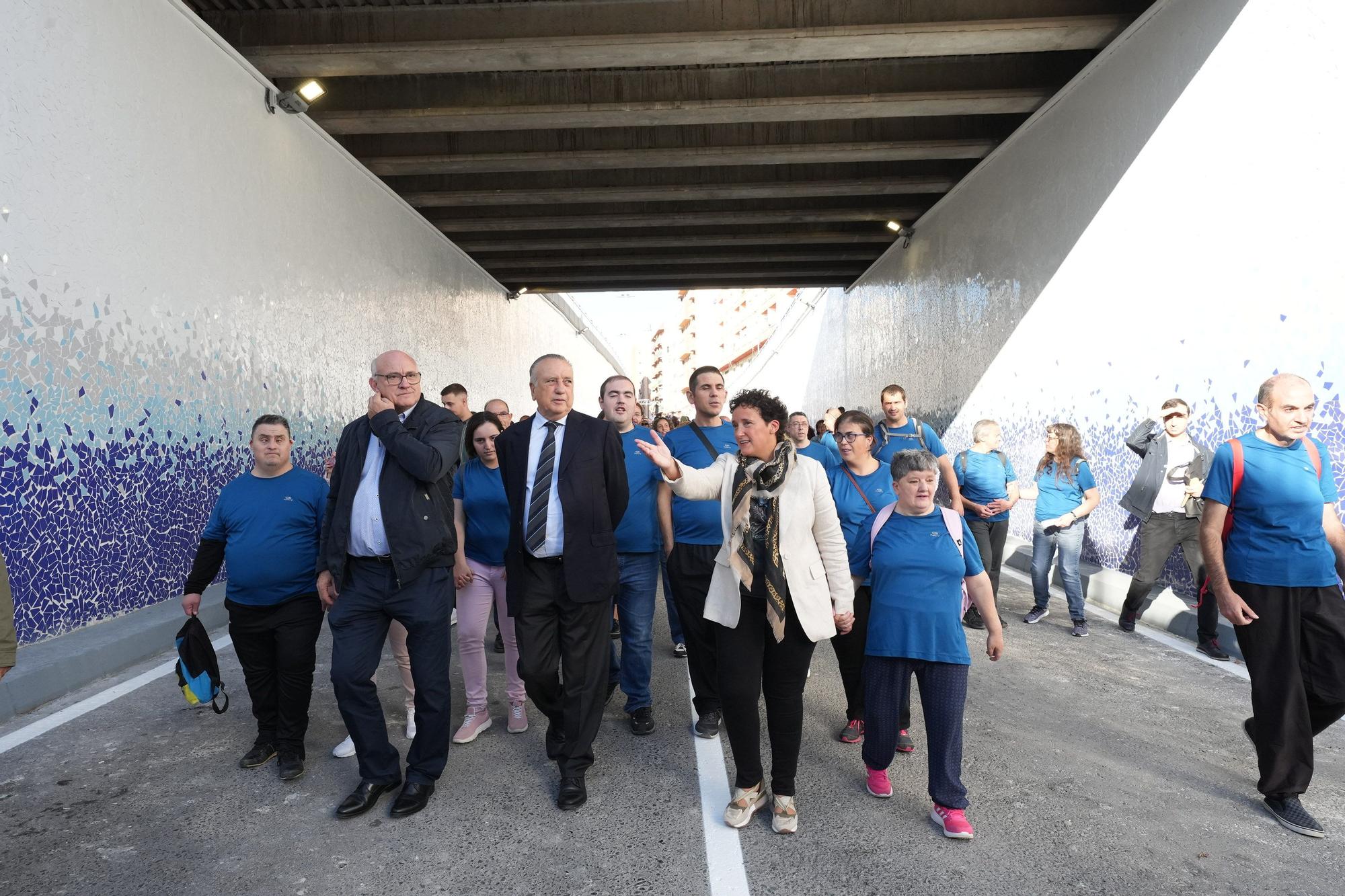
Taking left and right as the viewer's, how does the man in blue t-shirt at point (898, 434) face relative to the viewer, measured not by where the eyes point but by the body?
facing the viewer

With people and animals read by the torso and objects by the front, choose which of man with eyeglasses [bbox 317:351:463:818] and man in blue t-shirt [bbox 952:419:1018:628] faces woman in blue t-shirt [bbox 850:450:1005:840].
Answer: man in blue t-shirt [bbox 952:419:1018:628]

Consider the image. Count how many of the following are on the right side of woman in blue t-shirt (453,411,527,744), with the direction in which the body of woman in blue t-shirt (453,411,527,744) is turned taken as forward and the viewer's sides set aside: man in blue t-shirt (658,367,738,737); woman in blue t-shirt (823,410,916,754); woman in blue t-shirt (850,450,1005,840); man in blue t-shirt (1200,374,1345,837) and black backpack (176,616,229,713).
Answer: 1

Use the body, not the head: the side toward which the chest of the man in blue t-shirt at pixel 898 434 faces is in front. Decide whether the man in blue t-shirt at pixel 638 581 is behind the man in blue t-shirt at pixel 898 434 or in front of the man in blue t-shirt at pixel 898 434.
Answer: in front

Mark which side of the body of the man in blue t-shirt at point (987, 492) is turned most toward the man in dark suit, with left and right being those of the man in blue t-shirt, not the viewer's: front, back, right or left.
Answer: front

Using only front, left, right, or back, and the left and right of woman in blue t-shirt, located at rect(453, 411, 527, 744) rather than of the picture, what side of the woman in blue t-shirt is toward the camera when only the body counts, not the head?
front

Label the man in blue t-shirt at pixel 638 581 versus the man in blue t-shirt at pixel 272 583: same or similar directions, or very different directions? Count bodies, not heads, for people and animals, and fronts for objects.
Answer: same or similar directions

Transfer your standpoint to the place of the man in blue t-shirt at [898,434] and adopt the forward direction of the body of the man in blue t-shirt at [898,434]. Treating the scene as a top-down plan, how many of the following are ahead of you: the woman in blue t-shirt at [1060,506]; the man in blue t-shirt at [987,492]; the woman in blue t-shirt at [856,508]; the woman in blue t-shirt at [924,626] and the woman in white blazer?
3

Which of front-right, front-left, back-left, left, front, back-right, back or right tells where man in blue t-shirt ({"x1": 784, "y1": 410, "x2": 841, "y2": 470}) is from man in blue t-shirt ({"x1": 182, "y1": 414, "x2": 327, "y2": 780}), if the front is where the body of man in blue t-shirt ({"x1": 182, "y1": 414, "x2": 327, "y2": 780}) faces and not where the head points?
left

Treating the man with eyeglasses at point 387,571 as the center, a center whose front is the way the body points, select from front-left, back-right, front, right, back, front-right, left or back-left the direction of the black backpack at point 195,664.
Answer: right

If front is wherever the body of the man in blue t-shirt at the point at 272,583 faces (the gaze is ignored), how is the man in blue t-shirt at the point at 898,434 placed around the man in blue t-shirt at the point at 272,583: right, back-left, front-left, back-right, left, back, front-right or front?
left

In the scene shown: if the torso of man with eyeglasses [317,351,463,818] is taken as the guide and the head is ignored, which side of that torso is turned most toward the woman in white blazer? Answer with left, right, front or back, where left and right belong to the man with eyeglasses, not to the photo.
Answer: left

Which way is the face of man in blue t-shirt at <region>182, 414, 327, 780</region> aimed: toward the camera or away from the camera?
toward the camera

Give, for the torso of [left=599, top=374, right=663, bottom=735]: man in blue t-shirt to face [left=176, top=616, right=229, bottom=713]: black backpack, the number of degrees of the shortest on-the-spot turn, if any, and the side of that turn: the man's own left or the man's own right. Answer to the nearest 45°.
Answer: approximately 90° to the man's own right

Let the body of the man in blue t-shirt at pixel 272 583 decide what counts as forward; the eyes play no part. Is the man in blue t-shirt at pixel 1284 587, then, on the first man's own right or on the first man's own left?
on the first man's own left
